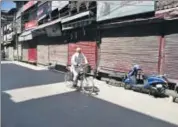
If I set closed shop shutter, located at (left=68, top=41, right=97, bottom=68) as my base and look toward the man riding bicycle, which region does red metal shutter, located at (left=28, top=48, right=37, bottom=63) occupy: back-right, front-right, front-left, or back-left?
back-right

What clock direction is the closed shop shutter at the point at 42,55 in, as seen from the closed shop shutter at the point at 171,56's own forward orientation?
the closed shop shutter at the point at 42,55 is roughly at 3 o'clock from the closed shop shutter at the point at 171,56.

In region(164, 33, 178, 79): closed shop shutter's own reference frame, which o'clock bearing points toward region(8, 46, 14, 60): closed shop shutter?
region(8, 46, 14, 60): closed shop shutter is roughly at 3 o'clock from region(164, 33, 178, 79): closed shop shutter.

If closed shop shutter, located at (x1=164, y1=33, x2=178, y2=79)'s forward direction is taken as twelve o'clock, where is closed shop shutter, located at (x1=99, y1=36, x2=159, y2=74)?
closed shop shutter, located at (x1=99, y1=36, x2=159, y2=74) is roughly at 3 o'clock from closed shop shutter, located at (x1=164, y1=33, x2=178, y2=79).

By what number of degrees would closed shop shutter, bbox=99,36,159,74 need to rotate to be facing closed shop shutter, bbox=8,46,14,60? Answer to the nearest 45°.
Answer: approximately 90° to its right

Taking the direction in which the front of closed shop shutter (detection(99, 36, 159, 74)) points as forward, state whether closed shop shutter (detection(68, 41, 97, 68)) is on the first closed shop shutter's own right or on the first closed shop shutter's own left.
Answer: on the first closed shop shutter's own right

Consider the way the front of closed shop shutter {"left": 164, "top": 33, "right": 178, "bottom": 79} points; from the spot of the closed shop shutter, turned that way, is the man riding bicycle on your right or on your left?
on your right

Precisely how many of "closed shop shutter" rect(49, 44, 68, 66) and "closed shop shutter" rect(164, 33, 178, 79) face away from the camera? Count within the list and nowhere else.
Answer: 0

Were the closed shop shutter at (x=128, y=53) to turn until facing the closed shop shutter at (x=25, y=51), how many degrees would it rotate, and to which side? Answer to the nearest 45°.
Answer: approximately 90° to its right

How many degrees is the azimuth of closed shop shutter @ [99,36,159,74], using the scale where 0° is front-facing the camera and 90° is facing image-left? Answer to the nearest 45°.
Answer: approximately 45°

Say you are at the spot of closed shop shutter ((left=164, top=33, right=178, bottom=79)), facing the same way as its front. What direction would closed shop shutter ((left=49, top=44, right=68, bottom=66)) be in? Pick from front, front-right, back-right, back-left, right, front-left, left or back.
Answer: right

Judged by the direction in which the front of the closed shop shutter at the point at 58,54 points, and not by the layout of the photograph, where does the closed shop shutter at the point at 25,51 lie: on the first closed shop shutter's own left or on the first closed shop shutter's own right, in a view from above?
on the first closed shop shutter's own right
